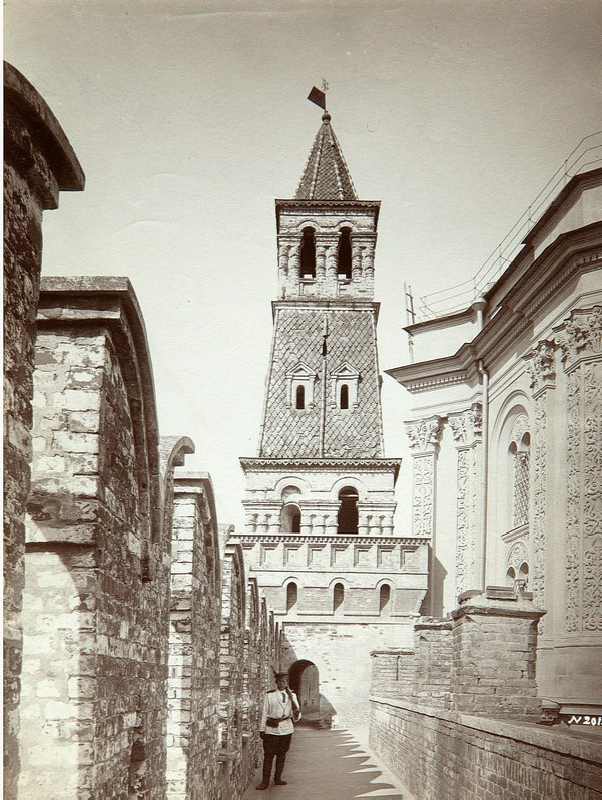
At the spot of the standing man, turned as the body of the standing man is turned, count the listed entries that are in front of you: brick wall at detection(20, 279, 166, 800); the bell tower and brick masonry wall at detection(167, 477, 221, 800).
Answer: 2

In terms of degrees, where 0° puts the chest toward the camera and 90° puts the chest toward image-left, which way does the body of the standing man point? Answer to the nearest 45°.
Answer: approximately 0°

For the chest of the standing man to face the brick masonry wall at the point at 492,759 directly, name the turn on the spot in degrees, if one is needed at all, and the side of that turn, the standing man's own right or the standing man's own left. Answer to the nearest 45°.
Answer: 0° — they already face it

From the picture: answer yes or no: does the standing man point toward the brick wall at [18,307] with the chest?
yes

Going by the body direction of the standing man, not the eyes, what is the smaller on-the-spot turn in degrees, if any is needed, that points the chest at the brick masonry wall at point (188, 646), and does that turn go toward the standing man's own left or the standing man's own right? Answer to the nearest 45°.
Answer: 0° — they already face it

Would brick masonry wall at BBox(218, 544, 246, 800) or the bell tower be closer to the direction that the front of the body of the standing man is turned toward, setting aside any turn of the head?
the brick masonry wall

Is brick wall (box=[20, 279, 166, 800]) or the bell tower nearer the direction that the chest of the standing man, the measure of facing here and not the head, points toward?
the brick wall

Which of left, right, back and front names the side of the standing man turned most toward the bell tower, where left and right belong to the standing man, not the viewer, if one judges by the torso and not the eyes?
back
